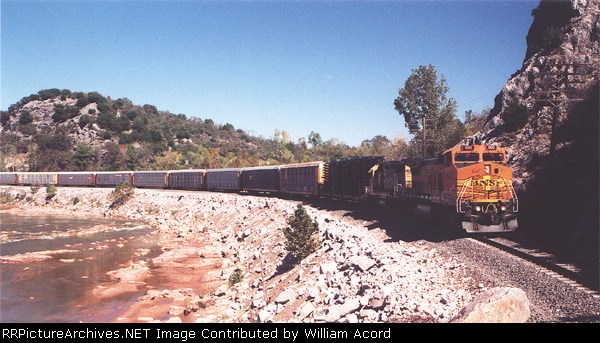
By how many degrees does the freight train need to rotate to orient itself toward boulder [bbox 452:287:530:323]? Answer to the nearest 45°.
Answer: approximately 45° to its right

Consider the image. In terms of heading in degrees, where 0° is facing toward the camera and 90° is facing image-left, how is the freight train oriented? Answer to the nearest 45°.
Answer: approximately 315°

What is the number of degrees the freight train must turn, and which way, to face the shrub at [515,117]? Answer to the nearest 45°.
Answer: approximately 90° to its left

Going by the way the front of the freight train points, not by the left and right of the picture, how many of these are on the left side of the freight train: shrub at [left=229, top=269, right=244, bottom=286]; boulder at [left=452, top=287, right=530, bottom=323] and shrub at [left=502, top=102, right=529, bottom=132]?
1

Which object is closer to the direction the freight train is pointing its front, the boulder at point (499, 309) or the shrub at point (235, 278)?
the boulder

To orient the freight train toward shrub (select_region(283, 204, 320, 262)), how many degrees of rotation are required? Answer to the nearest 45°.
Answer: approximately 45° to its right
